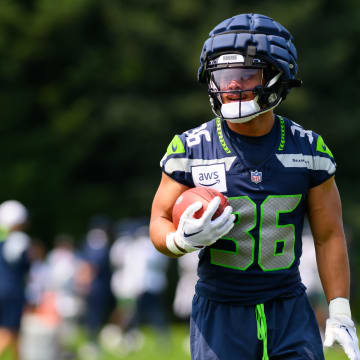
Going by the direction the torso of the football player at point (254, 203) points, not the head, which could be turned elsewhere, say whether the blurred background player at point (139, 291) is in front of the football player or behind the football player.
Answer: behind

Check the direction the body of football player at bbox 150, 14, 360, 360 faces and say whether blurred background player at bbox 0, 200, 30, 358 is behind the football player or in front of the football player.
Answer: behind

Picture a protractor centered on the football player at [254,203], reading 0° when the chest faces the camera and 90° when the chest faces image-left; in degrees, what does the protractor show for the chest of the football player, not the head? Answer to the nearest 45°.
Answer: approximately 0°

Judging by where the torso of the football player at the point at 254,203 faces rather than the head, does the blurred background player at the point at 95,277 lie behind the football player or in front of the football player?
behind
